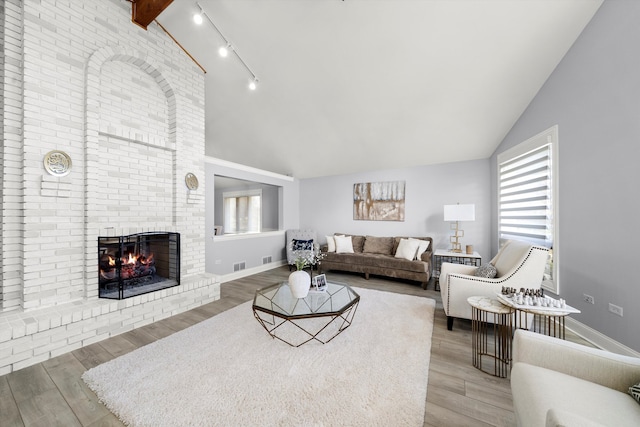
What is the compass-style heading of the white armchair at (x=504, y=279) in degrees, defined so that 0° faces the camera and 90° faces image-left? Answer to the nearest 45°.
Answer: approximately 90°

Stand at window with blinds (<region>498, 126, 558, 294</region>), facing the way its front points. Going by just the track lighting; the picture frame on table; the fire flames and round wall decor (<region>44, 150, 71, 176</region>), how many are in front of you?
4

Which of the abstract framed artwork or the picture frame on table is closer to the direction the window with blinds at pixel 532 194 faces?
the picture frame on table

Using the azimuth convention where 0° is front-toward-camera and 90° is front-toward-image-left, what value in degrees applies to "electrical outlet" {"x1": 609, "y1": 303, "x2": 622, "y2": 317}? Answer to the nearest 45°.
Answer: approximately 45°

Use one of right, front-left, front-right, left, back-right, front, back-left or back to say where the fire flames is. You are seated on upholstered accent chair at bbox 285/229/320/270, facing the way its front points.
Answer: right

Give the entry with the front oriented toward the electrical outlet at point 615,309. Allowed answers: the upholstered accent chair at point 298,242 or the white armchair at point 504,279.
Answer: the upholstered accent chair

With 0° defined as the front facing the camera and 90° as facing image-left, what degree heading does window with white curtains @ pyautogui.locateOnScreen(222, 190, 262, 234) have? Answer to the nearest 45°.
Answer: approximately 0°

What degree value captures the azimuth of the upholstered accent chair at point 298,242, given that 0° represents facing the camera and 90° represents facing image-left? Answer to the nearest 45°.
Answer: approximately 315°

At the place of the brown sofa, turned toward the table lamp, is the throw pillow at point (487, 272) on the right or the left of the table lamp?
right
